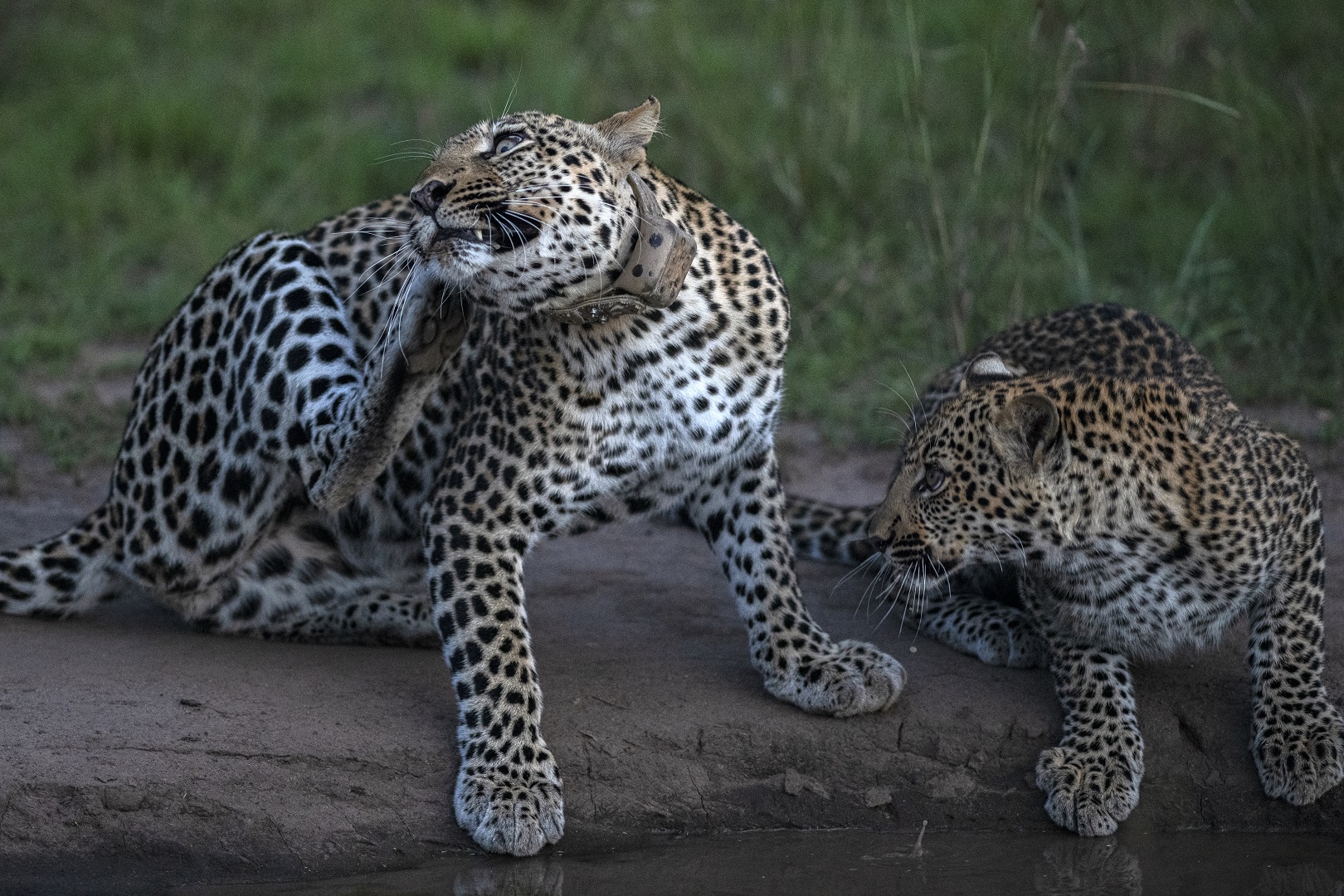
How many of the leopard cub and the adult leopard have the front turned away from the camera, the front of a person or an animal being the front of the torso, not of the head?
0

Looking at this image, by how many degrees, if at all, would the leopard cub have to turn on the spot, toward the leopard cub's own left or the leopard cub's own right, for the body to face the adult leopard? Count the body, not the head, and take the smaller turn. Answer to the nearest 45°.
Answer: approximately 90° to the leopard cub's own right

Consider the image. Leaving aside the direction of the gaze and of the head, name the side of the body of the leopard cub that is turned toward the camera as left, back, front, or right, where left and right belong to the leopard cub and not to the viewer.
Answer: front

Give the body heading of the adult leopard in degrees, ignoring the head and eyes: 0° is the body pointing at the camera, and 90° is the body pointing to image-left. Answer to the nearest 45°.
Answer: approximately 315°

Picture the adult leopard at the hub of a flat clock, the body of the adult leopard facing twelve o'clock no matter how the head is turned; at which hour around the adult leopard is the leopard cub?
The leopard cub is roughly at 11 o'clock from the adult leopard.
